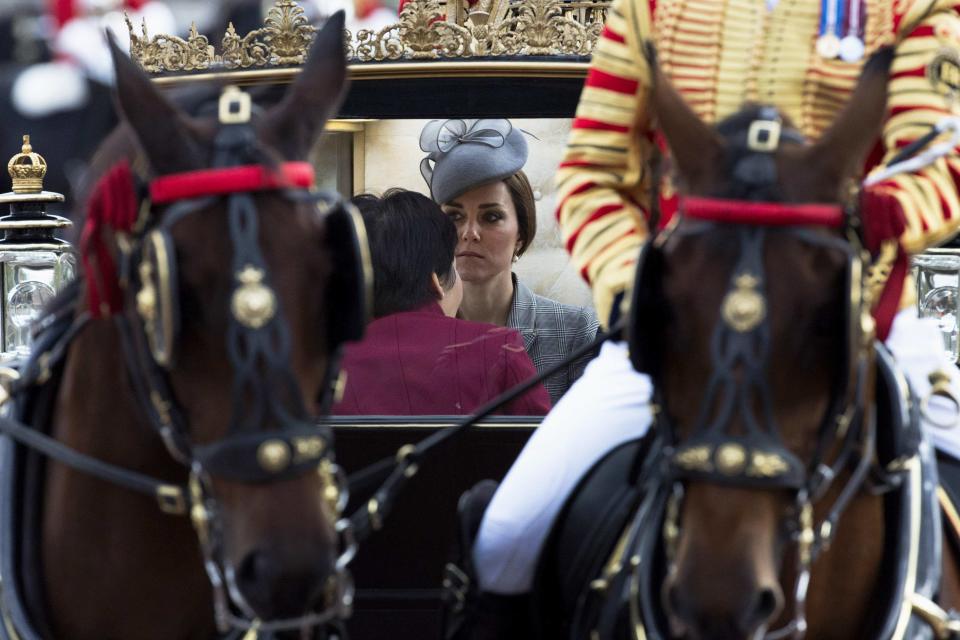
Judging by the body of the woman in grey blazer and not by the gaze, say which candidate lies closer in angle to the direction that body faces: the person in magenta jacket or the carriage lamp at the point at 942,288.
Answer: the person in magenta jacket

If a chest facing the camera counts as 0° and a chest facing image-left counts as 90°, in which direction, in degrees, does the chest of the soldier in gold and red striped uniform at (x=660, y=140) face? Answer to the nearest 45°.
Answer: approximately 0°

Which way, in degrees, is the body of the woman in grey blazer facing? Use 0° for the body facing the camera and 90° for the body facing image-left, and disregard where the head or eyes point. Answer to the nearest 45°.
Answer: approximately 45°

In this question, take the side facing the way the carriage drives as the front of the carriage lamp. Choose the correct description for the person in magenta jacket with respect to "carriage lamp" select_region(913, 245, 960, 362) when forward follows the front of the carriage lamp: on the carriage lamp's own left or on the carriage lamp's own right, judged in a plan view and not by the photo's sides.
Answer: on the carriage lamp's own right

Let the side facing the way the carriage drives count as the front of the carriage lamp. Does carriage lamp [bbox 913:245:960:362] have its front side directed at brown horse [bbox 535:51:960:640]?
yes

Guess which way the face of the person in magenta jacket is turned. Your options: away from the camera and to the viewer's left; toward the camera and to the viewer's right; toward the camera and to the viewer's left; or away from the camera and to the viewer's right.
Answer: away from the camera and to the viewer's right

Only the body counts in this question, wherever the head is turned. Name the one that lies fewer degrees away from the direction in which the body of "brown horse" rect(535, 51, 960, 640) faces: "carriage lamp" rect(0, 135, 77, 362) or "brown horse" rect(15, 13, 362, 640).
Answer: the brown horse
